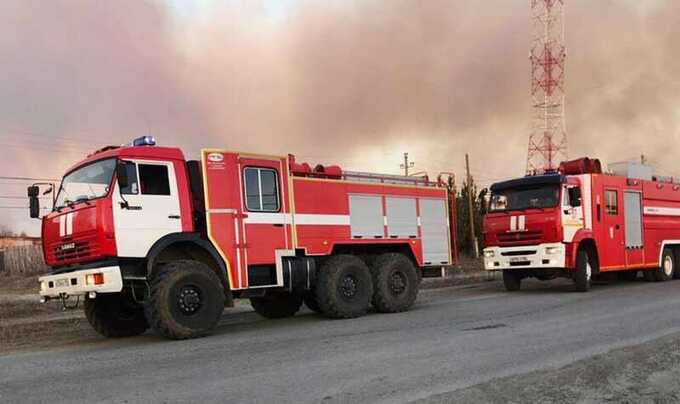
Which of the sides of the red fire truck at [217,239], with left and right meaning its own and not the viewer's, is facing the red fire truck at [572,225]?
back

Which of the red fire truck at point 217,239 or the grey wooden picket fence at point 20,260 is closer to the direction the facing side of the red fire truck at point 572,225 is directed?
the red fire truck

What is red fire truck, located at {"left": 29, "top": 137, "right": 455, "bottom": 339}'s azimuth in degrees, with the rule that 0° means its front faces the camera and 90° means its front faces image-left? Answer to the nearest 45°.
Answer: approximately 45°

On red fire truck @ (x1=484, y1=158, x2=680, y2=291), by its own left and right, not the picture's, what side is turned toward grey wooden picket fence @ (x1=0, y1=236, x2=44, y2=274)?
right

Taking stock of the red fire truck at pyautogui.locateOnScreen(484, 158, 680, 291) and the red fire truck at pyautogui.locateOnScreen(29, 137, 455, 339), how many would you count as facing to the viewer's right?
0

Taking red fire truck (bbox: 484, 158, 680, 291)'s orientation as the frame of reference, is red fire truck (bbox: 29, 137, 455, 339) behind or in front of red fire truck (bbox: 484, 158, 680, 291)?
in front
